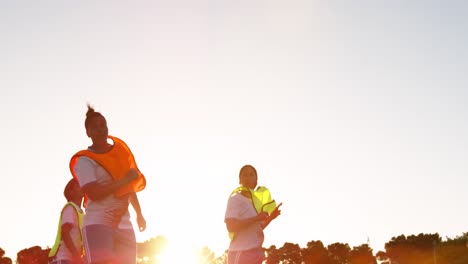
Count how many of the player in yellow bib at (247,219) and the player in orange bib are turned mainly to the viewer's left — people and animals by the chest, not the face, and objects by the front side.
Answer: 0

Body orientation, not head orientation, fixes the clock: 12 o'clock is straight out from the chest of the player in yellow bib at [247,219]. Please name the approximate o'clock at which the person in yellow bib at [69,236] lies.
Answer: The person in yellow bib is roughly at 4 o'clock from the player in yellow bib.

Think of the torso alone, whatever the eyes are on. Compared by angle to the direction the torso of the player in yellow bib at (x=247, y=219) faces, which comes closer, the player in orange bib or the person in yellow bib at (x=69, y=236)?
the player in orange bib

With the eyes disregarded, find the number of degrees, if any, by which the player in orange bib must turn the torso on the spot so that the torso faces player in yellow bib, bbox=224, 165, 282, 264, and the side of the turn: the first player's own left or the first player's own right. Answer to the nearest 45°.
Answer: approximately 90° to the first player's own left

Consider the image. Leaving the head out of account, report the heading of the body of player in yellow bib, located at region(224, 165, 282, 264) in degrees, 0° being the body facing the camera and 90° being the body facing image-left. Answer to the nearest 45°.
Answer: approximately 315°

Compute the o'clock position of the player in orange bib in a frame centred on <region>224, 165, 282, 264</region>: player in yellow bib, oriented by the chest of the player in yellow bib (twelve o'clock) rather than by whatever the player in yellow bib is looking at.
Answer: The player in orange bib is roughly at 2 o'clock from the player in yellow bib.

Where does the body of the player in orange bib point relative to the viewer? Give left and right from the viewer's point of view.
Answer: facing the viewer and to the right of the viewer
